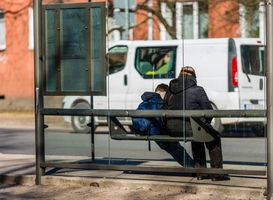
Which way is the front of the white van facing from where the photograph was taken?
facing away from the viewer and to the left of the viewer

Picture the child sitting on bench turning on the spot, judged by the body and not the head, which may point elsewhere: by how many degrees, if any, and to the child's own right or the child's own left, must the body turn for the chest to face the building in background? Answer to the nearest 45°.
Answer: approximately 45° to the child's own left

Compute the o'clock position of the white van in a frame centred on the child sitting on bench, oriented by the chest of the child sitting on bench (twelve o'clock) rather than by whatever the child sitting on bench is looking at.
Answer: The white van is roughly at 11 o'clock from the child sitting on bench.

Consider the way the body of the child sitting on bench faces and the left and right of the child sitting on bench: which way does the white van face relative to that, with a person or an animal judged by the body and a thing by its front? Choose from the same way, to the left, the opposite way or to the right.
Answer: to the left

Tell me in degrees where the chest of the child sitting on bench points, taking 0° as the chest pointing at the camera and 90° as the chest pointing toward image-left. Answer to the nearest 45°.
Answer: approximately 225°
